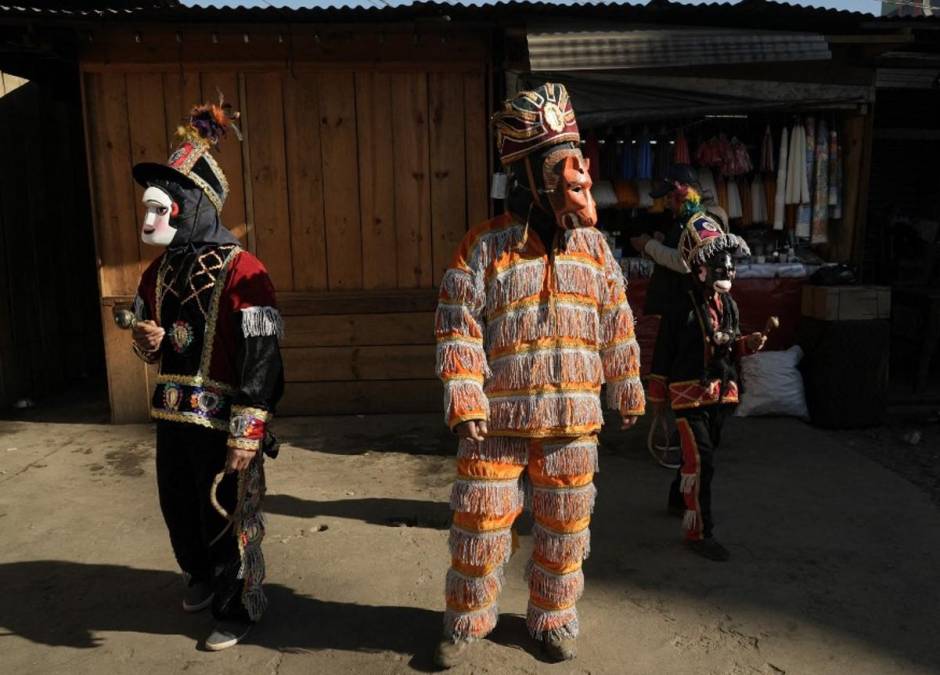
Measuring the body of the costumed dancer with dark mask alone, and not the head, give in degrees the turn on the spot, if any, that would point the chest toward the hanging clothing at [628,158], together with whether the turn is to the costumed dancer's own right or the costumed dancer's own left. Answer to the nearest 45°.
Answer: approximately 135° to the costumed dancer's own left

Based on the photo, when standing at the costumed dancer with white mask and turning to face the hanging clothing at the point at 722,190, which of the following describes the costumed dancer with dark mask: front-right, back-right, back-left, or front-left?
front-right

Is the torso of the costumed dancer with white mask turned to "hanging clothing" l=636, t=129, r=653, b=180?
no

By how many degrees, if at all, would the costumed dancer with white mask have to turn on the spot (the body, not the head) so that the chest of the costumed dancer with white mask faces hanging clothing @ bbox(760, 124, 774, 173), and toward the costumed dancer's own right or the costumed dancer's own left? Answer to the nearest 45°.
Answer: approximately 180°

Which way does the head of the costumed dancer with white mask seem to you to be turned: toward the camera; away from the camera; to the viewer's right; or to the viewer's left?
to the viewer's left

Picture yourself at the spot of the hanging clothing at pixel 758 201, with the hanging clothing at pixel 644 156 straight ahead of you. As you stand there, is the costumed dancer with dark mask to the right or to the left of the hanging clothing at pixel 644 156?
left

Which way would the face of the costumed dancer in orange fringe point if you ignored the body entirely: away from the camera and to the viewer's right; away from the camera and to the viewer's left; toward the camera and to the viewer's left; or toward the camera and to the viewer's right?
toward the camera and to the viewer's right

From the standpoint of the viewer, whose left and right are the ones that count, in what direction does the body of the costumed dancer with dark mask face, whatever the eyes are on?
facing the viewer and to the right of the viewer

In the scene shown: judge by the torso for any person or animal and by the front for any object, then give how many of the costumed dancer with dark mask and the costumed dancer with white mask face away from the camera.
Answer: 0

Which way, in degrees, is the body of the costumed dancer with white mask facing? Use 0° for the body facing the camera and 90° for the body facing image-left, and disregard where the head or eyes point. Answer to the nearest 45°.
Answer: approximately 45°

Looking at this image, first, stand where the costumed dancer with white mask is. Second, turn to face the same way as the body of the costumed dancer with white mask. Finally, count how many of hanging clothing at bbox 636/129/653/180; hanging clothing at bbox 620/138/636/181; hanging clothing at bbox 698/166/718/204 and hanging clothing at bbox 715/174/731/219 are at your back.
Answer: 4

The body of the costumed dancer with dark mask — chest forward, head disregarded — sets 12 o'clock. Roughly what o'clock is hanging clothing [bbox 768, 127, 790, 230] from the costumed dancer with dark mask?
The hanging clothing is roughly at 8 o'clock from the costumed dancer with dark mask.

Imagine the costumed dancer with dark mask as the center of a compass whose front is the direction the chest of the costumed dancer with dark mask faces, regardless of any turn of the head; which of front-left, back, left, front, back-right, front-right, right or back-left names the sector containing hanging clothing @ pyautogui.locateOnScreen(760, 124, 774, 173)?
back-left
